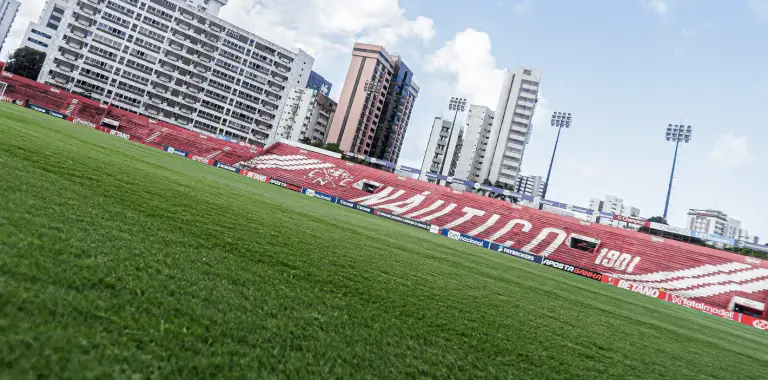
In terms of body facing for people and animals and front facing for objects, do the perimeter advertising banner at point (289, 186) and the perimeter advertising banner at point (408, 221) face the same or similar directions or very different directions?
same or similar directions

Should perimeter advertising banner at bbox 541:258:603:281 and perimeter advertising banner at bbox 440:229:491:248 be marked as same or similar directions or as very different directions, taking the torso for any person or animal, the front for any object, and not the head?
same or similar directions

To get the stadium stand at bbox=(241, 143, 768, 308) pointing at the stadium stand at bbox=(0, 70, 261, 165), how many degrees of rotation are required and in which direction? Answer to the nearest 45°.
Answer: approximately 45° to its right

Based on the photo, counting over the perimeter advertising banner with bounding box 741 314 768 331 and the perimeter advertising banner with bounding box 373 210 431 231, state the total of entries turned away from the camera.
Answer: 0

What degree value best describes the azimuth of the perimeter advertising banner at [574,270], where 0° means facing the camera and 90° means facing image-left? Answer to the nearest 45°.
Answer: approximately 45°

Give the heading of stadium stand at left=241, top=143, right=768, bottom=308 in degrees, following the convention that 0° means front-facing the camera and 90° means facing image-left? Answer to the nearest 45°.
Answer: approximately 45°

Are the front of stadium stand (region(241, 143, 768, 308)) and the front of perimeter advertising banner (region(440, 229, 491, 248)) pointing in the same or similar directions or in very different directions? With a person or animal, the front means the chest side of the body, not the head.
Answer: same or similar directions

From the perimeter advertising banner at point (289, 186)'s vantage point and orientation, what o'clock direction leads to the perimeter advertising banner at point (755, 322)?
the perimeter advertising banner at point (755, 322) is roughly at 9 o'clock from the perimeter advertising banner at point (289, 186).

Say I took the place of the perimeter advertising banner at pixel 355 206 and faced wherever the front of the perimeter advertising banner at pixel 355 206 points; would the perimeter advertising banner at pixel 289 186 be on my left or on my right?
on my right

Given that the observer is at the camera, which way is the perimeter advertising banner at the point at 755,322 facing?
facing the viewer and to the left of the viewer

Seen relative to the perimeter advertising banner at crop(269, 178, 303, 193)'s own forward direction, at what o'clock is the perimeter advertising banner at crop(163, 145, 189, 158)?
the perimeter advertising banner at crop(163, 145, 189, 158) is roughly at 3 o'clock from the perimeter advertising banner at crop(269, 178, 303, 193).

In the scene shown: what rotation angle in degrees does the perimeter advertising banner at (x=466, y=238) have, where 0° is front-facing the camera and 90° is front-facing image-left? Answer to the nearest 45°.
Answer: approximately 45°

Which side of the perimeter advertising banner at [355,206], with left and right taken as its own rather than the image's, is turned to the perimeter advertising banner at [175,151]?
right

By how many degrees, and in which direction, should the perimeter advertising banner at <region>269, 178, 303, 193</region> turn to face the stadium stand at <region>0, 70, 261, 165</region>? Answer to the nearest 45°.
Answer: approximately 90° to its right

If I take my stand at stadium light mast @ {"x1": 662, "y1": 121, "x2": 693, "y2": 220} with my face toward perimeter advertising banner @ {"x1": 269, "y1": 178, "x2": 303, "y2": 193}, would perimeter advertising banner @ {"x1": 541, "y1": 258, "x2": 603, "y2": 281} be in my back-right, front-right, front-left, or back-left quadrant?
front-left
